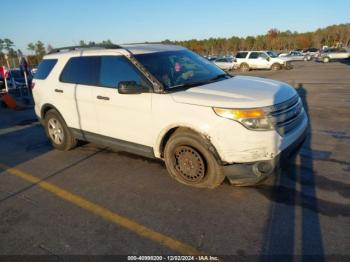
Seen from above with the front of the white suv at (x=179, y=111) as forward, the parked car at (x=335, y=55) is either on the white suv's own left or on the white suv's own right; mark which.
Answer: on the white suv's own left

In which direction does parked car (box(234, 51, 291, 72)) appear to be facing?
to the viewer's right

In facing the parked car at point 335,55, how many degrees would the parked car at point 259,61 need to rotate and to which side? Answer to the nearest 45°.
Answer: approximately 45° to its left

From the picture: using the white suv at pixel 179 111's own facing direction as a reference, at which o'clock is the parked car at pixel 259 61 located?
The parked car is roughly at 8 o'clock from the white suv.

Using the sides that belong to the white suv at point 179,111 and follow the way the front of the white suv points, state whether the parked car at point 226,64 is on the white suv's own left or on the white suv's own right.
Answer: on the white suv's own left

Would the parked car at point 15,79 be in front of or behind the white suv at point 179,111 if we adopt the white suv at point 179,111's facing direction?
behind
